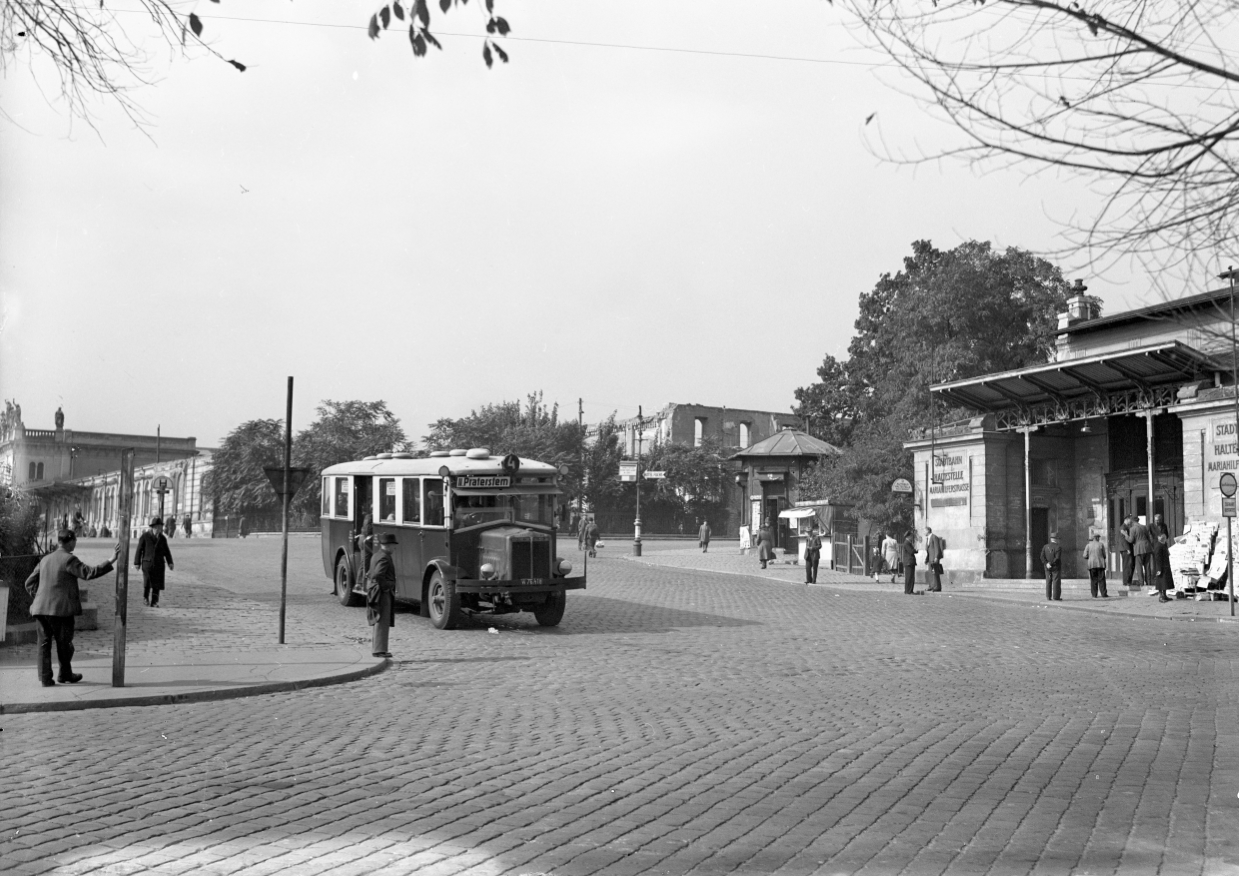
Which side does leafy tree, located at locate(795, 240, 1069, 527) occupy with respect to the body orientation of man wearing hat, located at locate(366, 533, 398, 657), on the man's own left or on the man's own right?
on the man's own left

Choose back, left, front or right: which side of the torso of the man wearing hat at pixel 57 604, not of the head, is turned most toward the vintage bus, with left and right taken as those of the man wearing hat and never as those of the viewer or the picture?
front

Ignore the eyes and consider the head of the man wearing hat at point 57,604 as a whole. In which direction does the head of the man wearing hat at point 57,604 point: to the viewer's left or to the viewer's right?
to the viewer's right

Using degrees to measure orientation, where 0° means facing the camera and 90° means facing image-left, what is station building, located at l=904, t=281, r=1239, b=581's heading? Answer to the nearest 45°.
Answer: approximately 45°

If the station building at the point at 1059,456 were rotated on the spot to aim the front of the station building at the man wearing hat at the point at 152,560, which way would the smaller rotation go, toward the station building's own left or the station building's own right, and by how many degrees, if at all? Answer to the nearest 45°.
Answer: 0° — it already faces them

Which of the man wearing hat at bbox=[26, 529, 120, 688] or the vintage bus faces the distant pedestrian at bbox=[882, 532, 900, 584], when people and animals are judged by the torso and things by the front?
the man wearing hat

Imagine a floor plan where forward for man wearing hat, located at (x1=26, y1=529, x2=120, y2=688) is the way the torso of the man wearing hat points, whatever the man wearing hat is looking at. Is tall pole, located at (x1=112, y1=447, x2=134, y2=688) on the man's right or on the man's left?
on the man's right

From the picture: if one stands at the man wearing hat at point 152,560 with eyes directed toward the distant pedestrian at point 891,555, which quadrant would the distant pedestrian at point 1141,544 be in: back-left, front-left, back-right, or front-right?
front-right

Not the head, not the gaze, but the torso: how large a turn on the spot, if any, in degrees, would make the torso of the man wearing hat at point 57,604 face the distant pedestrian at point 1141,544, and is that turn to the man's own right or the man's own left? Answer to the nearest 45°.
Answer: approximately 45° to the man's own right

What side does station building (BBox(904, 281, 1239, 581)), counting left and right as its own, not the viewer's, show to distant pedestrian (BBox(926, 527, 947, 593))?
front

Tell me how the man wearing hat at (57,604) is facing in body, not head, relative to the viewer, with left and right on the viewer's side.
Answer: facing away from the viewer and to the right of the viewer
